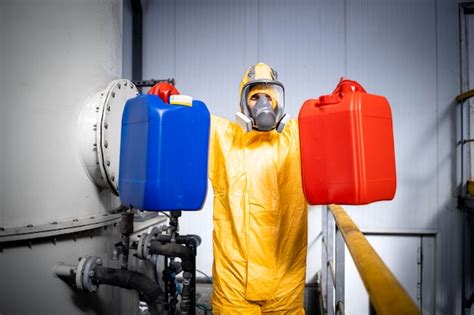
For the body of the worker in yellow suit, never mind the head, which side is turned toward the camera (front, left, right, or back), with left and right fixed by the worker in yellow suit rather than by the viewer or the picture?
front

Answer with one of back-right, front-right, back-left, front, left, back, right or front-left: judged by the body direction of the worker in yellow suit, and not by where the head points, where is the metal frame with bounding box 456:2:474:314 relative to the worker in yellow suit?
back-left

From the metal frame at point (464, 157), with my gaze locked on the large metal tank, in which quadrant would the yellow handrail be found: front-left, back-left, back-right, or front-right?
front-left

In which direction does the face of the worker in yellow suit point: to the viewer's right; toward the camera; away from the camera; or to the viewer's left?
toward the camera
